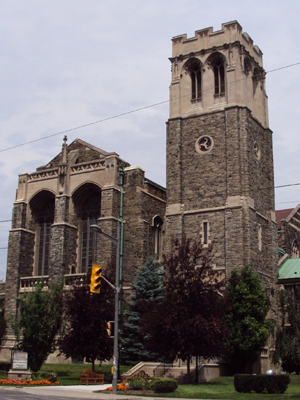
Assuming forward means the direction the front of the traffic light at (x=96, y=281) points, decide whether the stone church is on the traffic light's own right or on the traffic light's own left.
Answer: on the traffic light's own left

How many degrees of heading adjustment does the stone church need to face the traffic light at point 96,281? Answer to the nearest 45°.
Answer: approximately 45° to its left

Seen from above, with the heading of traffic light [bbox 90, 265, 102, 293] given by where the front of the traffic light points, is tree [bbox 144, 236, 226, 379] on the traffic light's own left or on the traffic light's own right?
on the traffic light's own left

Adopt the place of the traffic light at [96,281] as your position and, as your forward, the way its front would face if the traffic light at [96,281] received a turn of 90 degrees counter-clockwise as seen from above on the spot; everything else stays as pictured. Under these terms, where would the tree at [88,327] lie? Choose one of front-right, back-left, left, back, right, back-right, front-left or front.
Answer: front-left

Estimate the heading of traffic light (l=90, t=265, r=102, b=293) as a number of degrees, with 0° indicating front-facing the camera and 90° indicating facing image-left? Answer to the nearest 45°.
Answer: approximately 315°

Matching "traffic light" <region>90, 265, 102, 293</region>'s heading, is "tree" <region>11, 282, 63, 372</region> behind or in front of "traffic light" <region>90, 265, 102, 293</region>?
behind

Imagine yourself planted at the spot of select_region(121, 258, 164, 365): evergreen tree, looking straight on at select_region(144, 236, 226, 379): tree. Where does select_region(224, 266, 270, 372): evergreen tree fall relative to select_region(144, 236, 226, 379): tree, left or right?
left
